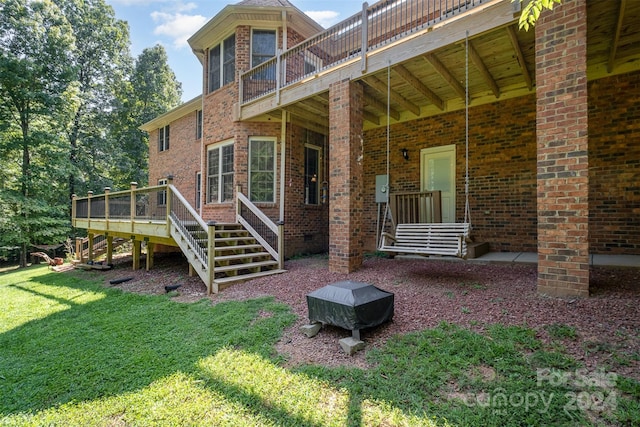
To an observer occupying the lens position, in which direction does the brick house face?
facing away from the viewer and to the right of the viewer

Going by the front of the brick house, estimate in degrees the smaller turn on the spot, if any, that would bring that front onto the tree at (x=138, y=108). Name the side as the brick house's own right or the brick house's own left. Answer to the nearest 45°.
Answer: approximately 90° to the brick house's own left

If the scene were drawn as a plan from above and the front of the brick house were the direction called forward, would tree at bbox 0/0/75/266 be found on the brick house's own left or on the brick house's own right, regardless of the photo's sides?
on the brick house's own left
